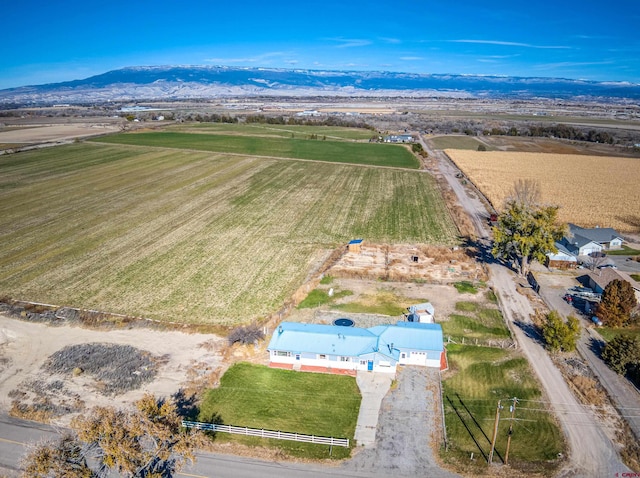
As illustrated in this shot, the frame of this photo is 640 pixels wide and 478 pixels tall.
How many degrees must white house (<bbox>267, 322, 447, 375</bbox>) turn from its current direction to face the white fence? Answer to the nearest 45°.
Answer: approximately 45° to its right

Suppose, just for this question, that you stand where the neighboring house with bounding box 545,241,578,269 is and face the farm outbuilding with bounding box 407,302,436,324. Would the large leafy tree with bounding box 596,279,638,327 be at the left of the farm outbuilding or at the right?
left

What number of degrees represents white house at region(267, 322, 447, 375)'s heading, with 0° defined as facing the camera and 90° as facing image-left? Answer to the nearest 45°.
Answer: approximately 0°

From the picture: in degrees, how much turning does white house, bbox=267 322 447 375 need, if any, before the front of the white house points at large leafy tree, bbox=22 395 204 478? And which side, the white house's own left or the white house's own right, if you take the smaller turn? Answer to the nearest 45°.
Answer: approximately 45° to the white house's own right

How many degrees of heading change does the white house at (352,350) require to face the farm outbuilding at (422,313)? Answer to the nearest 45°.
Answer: approximately 135° to its left

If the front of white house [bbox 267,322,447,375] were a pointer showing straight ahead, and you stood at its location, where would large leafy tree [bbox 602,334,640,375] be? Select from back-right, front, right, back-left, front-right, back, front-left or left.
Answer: left

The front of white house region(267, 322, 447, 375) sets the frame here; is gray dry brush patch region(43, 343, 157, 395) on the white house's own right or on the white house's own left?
on the white house's own right

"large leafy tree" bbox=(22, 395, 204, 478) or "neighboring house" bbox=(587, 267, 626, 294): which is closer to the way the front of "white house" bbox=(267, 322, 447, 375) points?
the large leafy tree

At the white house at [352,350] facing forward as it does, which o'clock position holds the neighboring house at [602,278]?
The neighboring house is roughly at 8 o'clock from the white house.

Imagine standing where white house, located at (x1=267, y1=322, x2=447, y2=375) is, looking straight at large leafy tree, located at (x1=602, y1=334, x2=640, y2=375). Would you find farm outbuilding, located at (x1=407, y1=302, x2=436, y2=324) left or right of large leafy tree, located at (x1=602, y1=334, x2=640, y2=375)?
left
